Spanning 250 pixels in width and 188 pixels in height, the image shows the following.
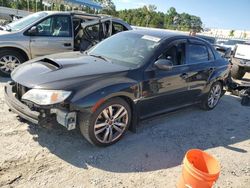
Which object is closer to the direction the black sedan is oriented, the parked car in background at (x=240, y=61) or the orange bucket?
the orange bucket

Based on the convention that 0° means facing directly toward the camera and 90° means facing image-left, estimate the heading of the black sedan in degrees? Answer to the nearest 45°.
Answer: approximately 45°

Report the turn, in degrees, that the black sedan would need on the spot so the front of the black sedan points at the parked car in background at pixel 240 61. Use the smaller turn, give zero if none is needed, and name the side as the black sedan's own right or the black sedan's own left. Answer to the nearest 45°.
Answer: approximately 180°

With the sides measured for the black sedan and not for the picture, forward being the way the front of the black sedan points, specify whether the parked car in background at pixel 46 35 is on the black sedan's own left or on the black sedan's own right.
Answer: on the black sedan's own right
